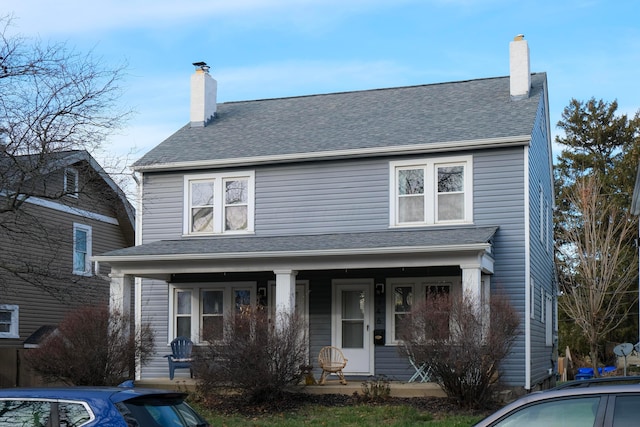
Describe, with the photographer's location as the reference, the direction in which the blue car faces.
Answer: facing away from the viewer and to the left of the viewer

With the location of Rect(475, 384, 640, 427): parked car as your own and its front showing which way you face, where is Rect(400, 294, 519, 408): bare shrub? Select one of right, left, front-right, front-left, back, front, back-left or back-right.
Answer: right

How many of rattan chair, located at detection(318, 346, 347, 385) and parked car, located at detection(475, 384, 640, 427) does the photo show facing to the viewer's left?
1

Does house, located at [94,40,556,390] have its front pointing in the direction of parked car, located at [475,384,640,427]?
yes

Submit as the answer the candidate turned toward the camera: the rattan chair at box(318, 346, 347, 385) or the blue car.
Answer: the rattan chair

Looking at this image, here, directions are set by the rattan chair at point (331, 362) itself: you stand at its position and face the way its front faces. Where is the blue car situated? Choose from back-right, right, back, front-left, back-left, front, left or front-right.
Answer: front

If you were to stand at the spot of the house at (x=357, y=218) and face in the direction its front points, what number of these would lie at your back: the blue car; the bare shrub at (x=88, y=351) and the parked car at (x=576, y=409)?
0

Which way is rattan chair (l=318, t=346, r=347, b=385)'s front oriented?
toward the camera

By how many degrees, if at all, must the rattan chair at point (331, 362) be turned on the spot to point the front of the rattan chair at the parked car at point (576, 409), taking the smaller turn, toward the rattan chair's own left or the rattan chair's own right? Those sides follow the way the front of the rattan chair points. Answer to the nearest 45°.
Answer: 0° — it already faces it

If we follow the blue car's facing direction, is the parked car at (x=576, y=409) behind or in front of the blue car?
behind

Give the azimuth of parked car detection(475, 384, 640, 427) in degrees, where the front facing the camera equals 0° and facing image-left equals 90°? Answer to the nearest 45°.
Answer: approximately 90°

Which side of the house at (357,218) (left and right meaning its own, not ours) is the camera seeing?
front

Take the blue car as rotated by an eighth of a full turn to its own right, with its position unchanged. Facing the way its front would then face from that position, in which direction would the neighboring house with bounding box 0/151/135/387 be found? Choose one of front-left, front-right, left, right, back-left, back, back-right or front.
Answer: front

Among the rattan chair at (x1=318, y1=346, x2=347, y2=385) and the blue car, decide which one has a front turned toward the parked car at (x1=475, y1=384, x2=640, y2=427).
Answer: the rattan chair
